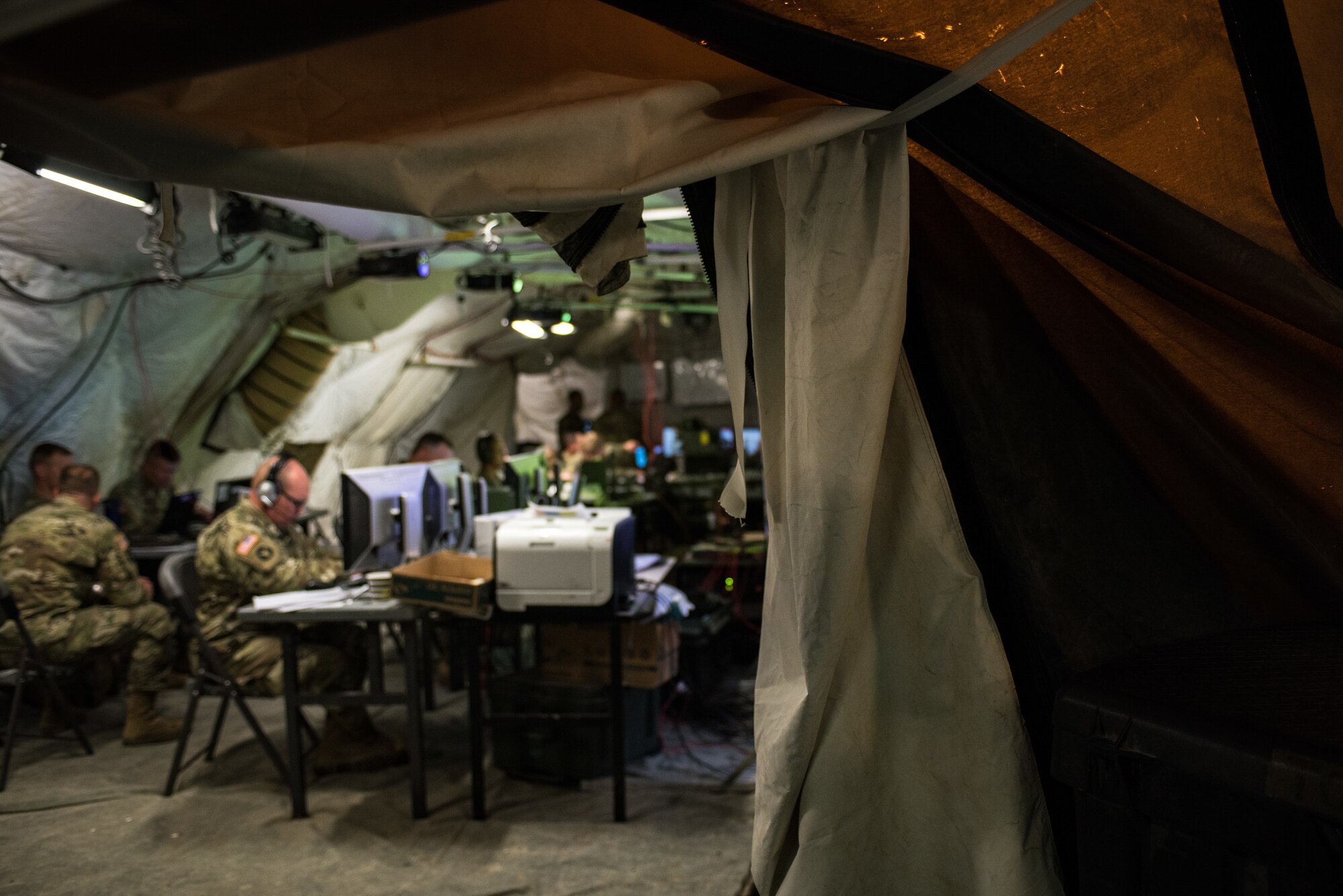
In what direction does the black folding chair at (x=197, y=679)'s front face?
to the viewer's right

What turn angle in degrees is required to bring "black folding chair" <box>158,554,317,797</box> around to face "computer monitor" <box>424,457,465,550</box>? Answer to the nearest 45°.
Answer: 0° — it already faces it

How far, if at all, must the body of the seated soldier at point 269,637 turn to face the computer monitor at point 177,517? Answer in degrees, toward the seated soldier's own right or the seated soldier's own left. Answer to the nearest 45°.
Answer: approximately 90° to the seated soldier's own left

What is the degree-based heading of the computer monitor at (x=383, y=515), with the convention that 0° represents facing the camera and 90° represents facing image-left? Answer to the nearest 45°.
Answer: approximately 135°

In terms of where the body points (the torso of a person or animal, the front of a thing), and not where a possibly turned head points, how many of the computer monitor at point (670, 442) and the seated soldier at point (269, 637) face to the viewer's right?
1

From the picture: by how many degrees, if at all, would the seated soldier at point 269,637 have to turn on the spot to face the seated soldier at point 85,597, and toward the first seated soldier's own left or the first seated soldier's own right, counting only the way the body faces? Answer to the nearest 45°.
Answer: approximately 135° to the first seated soldier's own left

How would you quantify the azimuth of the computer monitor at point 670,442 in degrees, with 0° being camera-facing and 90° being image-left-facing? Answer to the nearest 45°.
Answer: approximately 45°

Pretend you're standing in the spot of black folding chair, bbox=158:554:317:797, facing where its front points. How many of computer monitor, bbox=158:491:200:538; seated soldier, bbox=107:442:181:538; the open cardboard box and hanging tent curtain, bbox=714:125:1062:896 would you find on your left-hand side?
2

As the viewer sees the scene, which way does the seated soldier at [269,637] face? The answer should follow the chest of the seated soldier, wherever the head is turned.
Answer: to the viewer's right
